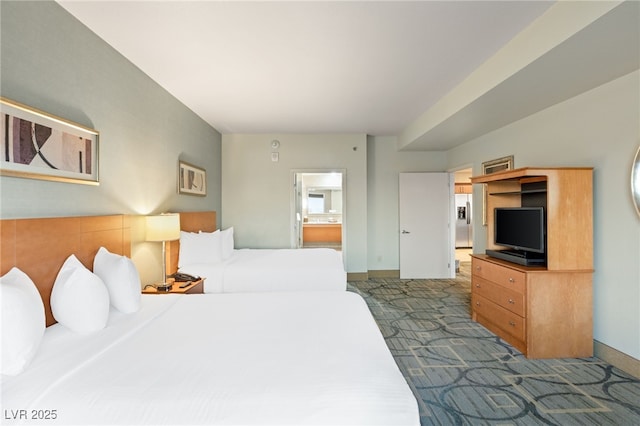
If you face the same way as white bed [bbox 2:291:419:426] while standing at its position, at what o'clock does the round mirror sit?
The round mirror is roughly at 12 o'clock from the white bed.

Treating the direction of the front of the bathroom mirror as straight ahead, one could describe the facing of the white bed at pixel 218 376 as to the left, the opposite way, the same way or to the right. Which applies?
to the left

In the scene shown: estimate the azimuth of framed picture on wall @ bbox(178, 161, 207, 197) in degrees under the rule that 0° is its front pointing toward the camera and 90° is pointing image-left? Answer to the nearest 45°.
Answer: approximately 315°

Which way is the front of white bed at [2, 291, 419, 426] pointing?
to the viewer's right

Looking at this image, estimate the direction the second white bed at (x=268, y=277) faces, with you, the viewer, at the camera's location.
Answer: facing to the right of the viewer

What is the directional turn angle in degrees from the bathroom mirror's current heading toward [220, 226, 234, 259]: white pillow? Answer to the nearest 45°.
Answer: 0° — it already faces it

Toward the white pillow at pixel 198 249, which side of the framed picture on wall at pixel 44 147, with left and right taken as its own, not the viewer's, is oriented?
left

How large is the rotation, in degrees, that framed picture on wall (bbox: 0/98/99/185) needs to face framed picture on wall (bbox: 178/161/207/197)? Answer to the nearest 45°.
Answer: approximately 90° to its left

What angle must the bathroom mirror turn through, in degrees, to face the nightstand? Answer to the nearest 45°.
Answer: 0° — it already faces it

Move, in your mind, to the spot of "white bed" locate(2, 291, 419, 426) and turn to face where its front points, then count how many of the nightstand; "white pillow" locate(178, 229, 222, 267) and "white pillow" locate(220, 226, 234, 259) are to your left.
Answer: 3

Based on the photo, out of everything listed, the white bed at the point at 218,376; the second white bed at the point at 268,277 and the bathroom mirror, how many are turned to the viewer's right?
2
